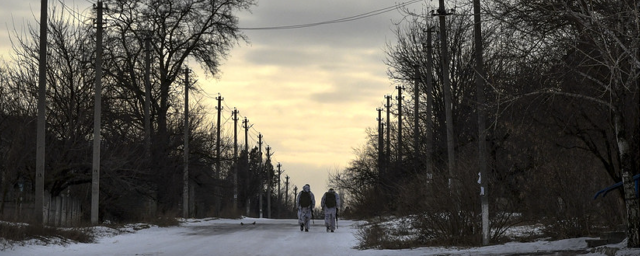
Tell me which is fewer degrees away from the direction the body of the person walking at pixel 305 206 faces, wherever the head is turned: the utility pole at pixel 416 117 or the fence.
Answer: the utility pole

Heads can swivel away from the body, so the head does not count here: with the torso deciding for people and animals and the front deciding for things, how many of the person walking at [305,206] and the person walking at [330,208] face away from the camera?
2

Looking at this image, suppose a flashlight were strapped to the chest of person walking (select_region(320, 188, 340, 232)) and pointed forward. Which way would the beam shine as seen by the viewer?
away from the camera

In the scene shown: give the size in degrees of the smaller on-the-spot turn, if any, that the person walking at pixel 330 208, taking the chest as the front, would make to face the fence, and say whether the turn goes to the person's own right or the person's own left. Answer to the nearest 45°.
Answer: approximately 90° to the person's own left

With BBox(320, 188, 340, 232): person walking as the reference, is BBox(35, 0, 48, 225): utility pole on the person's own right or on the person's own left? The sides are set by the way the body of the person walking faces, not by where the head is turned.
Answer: on the person's own left

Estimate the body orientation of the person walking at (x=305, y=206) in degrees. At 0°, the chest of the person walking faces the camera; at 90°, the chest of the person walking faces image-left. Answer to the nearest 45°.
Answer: approximately 180°

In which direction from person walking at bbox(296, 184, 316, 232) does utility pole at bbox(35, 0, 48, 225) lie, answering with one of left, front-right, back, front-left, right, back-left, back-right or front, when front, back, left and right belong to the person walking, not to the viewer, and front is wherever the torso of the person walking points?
back-left

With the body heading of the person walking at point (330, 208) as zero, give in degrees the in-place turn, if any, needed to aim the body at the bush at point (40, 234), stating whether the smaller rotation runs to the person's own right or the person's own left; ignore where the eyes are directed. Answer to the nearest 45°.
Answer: approximately 135° to the person's own left

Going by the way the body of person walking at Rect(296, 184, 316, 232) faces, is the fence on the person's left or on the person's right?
on the person's left
